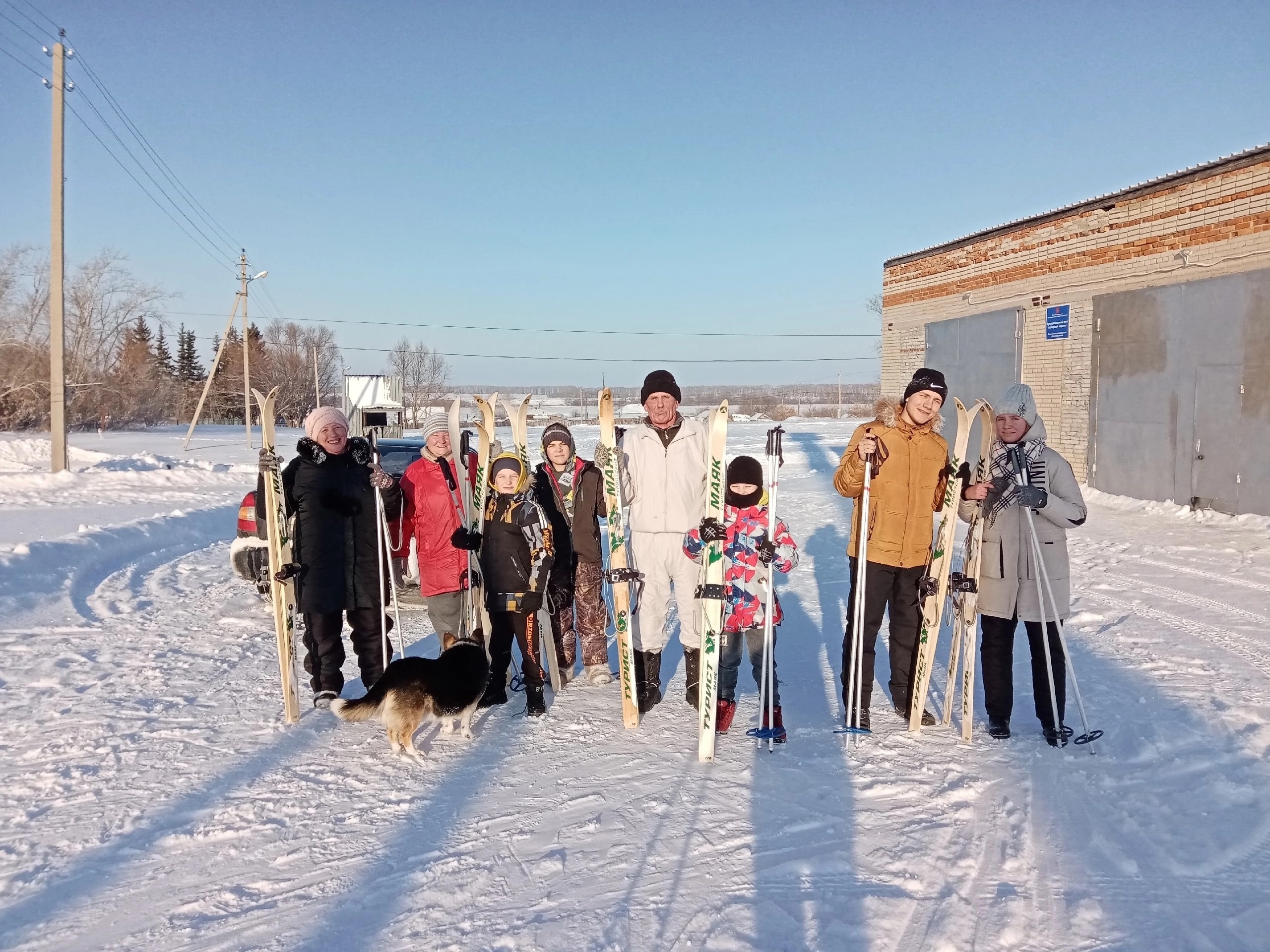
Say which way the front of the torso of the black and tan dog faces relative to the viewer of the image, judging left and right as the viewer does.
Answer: facing away from the viewer and to the right of the viewer

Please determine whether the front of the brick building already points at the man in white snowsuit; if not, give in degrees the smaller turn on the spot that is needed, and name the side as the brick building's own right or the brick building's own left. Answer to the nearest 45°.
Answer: approximately 45° to the brick building's own left

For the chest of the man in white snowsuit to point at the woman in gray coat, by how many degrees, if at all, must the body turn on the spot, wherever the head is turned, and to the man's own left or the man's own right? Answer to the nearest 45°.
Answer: approximately 90° to the man's own left

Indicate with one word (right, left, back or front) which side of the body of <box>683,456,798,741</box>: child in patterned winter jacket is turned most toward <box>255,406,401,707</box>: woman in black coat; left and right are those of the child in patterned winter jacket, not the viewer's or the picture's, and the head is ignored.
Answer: right

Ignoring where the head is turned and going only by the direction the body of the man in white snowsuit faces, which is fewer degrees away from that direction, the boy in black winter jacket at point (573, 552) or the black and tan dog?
the black and tan dog

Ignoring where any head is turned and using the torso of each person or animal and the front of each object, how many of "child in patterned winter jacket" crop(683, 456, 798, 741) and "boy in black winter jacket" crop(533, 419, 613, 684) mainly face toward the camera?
2

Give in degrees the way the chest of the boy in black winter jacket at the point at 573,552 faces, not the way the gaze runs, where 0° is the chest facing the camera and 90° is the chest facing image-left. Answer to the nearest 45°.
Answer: approximately 0°

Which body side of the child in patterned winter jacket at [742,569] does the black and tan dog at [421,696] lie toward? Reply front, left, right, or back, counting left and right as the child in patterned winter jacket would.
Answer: right

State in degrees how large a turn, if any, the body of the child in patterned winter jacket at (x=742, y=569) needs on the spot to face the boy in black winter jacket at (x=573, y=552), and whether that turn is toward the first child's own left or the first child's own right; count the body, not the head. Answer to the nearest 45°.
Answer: approximately 135° to the first child's own right

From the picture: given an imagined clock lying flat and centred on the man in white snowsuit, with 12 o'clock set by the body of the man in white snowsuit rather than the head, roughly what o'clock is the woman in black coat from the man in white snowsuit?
The woman in black coat is roughly at 3 o'clock from the man in white snowsuit.

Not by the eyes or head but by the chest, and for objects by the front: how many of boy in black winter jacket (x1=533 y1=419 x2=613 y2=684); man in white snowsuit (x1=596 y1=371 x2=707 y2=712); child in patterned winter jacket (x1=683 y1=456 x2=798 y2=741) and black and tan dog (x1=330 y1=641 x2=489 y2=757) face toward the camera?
3
